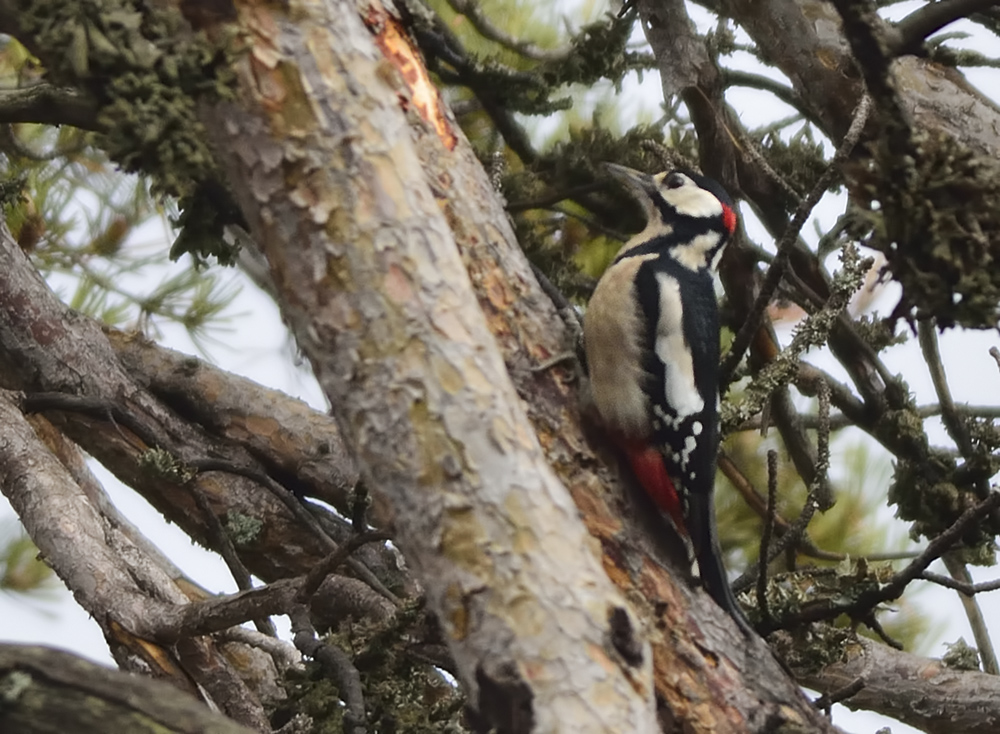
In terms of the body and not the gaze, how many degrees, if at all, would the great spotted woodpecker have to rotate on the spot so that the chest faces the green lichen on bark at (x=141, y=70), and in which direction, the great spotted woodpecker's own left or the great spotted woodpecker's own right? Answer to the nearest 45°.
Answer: approximately 45° to the great spotted woodpecker's own left

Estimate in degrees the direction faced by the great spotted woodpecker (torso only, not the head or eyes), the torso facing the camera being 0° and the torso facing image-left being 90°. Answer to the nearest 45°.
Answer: approximately 90°

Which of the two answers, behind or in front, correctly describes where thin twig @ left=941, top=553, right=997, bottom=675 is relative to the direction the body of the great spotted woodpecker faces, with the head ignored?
behind
